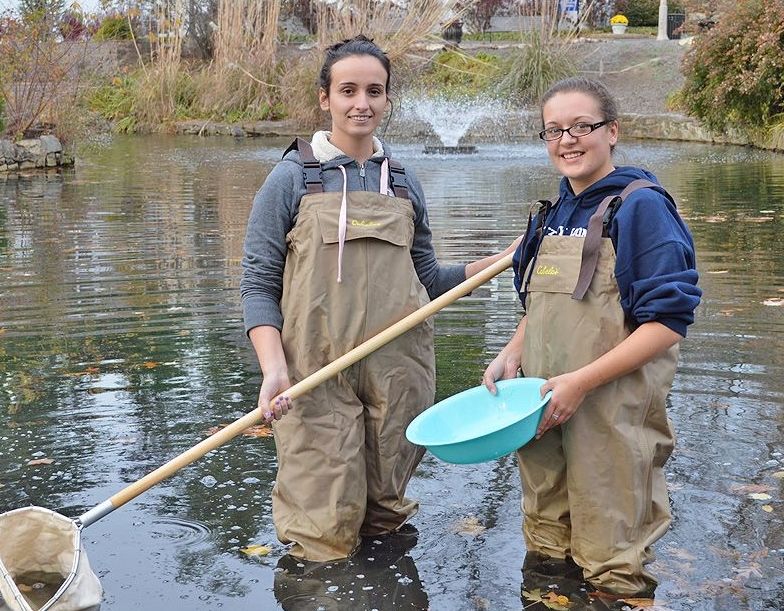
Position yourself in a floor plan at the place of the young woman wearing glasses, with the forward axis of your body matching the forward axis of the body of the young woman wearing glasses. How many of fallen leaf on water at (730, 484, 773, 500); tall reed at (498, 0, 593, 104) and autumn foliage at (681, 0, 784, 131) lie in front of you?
0

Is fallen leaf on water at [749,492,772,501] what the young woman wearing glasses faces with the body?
no

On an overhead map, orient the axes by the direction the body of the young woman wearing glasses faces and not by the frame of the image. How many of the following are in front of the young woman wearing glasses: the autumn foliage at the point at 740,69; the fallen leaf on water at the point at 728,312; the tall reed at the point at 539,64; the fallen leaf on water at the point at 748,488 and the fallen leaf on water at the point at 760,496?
0

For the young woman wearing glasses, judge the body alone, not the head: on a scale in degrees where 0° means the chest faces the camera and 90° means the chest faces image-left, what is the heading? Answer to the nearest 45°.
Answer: approximately 45°

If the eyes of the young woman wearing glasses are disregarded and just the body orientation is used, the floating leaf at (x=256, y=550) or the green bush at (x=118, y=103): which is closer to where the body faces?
the floating leaf

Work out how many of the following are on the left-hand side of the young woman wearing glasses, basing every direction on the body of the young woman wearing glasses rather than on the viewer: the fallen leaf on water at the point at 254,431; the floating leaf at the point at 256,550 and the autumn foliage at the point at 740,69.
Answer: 0

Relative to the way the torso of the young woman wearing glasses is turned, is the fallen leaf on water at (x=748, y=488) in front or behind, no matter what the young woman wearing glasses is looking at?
behind

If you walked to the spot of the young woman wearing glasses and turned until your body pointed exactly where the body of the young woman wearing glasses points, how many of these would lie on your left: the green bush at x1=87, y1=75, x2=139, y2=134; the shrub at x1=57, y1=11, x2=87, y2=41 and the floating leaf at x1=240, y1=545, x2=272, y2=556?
0

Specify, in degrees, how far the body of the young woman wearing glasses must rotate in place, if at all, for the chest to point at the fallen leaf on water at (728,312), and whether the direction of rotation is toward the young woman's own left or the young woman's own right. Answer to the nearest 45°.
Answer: approximately 135° to the young woman's own right

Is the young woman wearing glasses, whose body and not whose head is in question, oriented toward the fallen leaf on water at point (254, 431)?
no

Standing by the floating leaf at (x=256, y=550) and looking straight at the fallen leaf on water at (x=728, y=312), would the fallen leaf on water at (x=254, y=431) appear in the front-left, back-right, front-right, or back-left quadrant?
front-left

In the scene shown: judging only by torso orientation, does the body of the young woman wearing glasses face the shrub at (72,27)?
no

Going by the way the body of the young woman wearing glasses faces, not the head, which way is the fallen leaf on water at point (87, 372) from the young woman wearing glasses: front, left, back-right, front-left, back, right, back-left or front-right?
right

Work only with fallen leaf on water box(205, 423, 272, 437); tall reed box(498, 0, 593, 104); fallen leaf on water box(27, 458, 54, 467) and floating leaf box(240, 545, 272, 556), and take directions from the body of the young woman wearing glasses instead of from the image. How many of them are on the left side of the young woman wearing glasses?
0

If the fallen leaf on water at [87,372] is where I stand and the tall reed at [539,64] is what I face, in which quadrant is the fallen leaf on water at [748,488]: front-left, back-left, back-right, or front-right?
back-right
